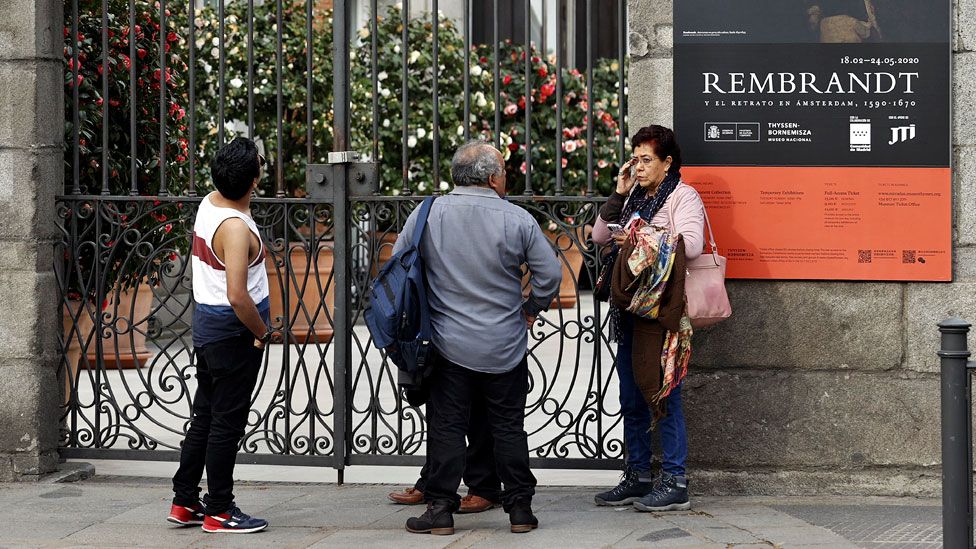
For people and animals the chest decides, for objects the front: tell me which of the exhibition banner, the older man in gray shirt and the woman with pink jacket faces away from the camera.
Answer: the older man in gray shirt

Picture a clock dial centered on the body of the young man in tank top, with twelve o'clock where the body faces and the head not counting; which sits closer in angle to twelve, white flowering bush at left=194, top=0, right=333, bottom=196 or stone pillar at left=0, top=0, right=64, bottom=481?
the white flowering bush

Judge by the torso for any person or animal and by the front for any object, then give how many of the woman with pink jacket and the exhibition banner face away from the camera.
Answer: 0

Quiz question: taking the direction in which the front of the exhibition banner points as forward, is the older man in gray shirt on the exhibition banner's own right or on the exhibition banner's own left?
on the exhibition banner's own right

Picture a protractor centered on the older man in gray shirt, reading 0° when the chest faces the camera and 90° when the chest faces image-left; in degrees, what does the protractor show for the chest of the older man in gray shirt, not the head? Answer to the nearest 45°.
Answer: approximately 180°

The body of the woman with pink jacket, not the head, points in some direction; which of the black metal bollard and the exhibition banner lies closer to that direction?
the black metal bollard

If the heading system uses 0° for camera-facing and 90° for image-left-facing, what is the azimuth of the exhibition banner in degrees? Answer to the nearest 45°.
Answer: approximately 0°

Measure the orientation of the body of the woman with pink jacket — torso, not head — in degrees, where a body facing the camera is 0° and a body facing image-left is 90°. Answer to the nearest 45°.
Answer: approximately 45°

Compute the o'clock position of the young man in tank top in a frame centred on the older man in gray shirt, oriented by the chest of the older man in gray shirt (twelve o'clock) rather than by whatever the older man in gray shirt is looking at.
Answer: The young man in tank top is roughly at 9 o'clock from the older man in gray shirt.

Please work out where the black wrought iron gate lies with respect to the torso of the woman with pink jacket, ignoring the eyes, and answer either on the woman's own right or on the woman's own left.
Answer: on the woman's own right

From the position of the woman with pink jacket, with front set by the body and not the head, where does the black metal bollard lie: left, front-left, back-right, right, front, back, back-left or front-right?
left

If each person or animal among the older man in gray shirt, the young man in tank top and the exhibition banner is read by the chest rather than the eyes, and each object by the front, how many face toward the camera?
1

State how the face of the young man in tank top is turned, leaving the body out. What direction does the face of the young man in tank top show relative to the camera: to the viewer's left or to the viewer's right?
to the viewer's right

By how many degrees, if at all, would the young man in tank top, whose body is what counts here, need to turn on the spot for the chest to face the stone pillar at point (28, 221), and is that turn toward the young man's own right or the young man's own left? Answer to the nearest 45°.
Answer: approximately 90° to the young man's own left

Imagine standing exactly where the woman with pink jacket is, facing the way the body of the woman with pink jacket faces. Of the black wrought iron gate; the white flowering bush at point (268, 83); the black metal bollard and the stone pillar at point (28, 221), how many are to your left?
1

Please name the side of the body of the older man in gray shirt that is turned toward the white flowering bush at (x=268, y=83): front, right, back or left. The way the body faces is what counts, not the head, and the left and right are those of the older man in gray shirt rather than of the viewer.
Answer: front
